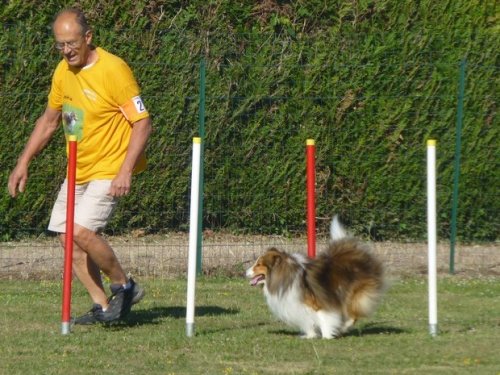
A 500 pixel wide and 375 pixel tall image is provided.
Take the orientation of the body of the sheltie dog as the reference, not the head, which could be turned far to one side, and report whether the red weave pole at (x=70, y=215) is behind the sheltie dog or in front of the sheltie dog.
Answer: in front

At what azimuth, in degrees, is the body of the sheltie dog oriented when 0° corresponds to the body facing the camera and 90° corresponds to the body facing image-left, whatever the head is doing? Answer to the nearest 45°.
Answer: approximately 90°

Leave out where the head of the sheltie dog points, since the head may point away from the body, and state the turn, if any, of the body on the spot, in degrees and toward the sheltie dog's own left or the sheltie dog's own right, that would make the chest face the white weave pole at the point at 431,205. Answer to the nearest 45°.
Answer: approximately 180°

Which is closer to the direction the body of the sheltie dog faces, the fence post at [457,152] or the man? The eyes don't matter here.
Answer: the man

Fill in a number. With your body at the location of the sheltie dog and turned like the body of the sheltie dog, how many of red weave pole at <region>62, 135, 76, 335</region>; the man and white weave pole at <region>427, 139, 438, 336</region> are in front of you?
2

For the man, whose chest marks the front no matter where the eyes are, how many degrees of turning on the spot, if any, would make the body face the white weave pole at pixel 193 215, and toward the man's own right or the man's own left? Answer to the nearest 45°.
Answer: approximately 90° to the man's own left
